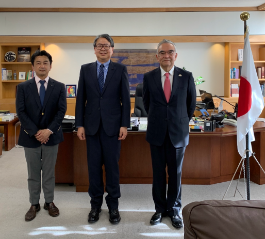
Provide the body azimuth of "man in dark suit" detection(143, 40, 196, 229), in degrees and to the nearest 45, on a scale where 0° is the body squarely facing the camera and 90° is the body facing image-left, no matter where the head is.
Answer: approximately 0°

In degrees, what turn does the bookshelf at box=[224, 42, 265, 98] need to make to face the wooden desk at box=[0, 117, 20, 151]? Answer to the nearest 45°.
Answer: approximately 45° to its right

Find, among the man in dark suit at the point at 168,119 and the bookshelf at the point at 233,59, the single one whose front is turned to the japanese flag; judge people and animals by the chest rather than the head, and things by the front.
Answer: the bookshelf

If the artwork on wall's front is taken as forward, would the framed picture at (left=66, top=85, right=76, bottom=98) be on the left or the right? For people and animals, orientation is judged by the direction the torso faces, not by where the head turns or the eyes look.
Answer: on its right

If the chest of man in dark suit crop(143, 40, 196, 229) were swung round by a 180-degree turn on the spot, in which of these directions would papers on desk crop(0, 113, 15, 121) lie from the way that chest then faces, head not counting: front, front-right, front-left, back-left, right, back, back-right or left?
front-left

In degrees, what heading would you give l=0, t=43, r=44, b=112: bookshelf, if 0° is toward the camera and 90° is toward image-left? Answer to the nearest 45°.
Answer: approximately 0°

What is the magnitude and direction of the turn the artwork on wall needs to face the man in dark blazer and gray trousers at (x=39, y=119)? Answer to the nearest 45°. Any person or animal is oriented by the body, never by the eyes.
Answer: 0° — it already faces them
